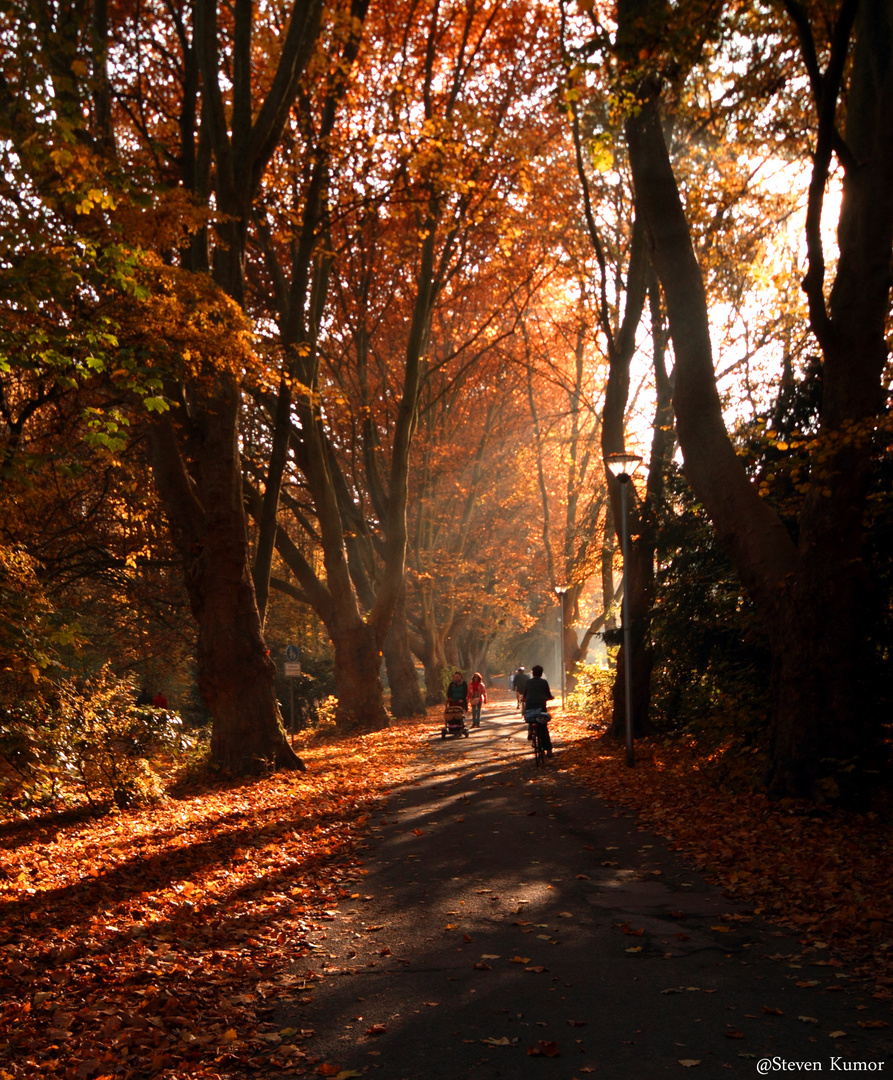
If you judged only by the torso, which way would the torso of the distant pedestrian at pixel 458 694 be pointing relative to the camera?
toward the camera

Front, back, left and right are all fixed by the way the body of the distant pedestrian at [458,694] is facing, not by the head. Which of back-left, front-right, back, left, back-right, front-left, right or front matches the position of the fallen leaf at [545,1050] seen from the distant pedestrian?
front

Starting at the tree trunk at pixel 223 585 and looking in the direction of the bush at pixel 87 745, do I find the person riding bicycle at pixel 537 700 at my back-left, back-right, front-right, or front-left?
back-left

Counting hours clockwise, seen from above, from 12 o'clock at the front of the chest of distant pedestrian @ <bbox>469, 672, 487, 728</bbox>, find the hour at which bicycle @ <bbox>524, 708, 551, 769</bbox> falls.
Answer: The bicycle is roughly at 12 o'clock from the distant pedestrian.

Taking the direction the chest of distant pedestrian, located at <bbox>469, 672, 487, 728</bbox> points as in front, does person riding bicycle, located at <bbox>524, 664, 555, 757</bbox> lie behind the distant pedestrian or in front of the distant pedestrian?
in front

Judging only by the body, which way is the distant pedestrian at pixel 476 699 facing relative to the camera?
toward the camera

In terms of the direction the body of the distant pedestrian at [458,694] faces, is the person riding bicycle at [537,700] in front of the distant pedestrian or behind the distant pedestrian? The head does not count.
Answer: in front

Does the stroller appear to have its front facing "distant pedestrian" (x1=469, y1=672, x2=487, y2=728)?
no

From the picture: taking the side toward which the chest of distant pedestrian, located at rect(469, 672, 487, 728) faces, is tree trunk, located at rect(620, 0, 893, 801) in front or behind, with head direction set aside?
in front

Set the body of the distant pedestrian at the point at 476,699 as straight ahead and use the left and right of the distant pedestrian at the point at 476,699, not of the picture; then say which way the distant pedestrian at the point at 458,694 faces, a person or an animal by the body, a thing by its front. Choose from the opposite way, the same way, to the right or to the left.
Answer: the same way

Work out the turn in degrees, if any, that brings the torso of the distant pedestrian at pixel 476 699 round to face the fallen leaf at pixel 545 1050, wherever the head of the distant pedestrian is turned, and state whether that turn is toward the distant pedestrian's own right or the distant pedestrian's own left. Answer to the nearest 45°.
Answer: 0° — they already face it

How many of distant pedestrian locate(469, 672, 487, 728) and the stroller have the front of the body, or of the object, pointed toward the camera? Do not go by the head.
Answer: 2

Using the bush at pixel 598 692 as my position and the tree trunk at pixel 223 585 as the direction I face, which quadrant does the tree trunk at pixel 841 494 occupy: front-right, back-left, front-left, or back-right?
front-left

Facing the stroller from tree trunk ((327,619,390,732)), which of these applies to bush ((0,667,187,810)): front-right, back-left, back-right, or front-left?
front-right

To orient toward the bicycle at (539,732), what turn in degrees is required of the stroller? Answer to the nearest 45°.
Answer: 0° — it already faces it
